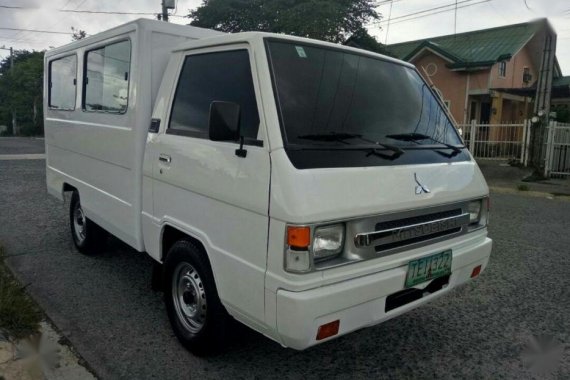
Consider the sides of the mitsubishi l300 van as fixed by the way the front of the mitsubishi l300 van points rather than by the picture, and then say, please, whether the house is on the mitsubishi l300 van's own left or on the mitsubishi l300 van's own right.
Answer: on the mitsubishi l300 van's own left

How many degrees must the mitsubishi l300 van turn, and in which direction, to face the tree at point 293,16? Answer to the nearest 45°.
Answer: approximately 135° to its left

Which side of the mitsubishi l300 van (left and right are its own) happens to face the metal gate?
left

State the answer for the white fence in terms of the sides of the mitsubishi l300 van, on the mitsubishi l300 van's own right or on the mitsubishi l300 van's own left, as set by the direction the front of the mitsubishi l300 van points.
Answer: on the mitsubishi l300 van's own left

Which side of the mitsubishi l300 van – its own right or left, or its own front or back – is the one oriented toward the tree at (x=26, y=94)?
back

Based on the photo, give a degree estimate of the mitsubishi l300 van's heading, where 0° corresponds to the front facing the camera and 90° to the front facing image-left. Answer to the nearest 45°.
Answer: approximately 315°
